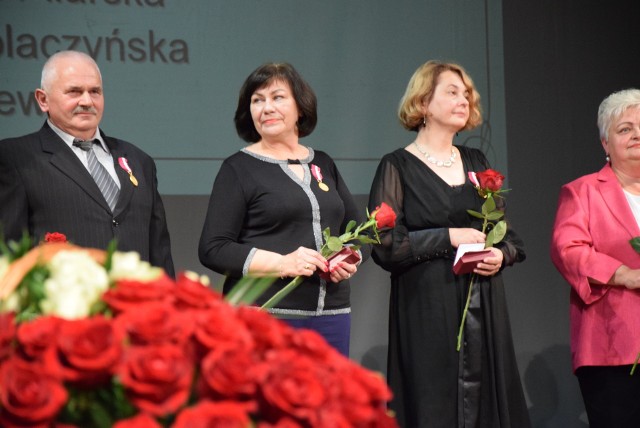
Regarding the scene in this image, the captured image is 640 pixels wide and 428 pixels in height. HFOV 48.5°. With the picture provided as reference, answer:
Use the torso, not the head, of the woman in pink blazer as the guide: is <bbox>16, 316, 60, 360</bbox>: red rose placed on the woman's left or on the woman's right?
on the woman's right

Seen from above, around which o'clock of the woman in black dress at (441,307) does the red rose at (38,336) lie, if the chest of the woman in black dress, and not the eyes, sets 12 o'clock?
The red rose is roughly at 2 o'clock from the woman in black dress.

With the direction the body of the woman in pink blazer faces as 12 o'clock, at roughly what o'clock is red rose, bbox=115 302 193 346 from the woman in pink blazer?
The red rose is roughly at 2 o'clock from the woman in pink blazer.

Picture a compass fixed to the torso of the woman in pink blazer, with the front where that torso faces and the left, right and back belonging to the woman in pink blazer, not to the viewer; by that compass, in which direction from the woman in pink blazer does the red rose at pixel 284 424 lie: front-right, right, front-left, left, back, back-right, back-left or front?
front-right

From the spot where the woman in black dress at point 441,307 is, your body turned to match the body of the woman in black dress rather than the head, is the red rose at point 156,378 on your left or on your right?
on your right

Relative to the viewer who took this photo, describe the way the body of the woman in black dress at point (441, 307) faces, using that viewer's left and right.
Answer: facing the viewer and to the right of the viewer

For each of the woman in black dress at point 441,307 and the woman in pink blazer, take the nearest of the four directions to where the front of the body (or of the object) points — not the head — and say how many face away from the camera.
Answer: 0

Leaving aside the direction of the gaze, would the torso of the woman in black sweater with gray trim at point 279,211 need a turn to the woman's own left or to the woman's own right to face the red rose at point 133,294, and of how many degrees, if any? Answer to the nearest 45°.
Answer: approximately 45° to the woman's own right

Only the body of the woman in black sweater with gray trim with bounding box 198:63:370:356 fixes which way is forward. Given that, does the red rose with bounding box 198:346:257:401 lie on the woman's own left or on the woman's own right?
on the woman's own right
